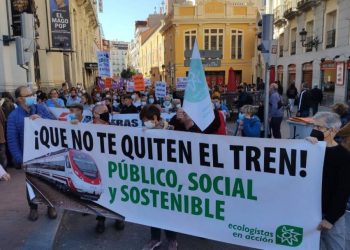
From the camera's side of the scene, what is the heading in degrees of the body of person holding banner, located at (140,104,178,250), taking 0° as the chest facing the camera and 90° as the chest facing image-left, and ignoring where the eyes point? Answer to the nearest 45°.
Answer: approximately 45°

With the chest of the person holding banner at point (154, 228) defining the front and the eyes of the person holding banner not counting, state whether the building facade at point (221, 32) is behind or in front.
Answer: behind
